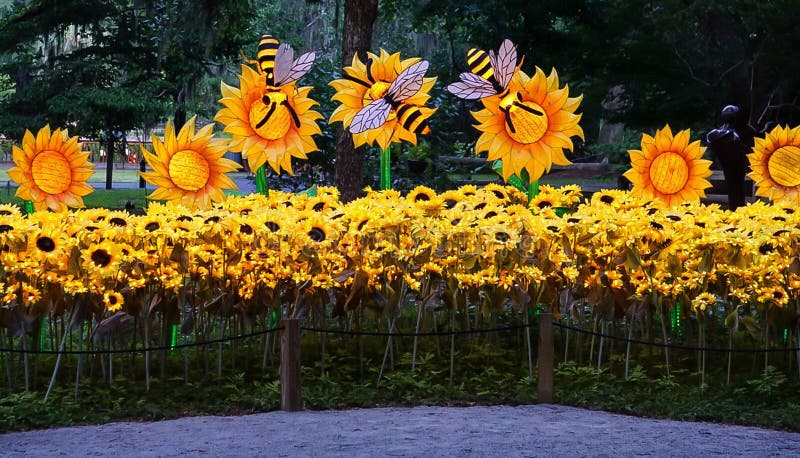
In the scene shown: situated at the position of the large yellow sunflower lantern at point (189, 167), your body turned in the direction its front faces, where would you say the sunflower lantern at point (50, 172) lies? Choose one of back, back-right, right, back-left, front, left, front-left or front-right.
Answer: right

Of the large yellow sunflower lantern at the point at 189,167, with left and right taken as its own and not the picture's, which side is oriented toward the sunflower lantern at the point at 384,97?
left

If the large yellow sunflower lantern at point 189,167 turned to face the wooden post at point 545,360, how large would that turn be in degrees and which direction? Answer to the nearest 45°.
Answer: approximately 45° to its left

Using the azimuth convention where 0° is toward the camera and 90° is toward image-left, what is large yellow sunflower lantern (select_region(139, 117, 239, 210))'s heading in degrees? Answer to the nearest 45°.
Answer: approximately 0°

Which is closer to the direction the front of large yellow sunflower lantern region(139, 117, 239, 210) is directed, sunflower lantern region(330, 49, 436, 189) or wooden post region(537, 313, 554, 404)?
the wooden post

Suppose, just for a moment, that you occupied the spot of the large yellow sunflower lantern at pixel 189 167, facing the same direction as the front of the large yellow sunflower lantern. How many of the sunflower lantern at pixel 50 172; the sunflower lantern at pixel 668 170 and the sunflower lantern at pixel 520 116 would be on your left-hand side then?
2

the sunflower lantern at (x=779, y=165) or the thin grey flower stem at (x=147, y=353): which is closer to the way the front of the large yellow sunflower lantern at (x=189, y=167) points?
the thin grey flower stem

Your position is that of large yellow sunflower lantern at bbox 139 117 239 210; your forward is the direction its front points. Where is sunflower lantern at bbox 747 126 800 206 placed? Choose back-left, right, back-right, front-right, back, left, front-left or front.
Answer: left

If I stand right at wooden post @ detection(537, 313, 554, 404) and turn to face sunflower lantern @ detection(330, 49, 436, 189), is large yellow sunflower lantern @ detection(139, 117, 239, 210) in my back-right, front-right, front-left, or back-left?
front-left

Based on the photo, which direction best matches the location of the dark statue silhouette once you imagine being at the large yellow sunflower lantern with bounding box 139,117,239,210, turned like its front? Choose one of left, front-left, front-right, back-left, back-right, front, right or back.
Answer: left

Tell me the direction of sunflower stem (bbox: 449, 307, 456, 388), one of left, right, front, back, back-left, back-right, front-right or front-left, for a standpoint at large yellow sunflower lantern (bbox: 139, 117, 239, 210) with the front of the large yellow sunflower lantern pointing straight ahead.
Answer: front-left

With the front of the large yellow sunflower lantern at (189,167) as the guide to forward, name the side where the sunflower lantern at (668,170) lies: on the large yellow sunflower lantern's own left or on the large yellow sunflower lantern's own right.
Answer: on the large yellow sunflower lantern's own left
